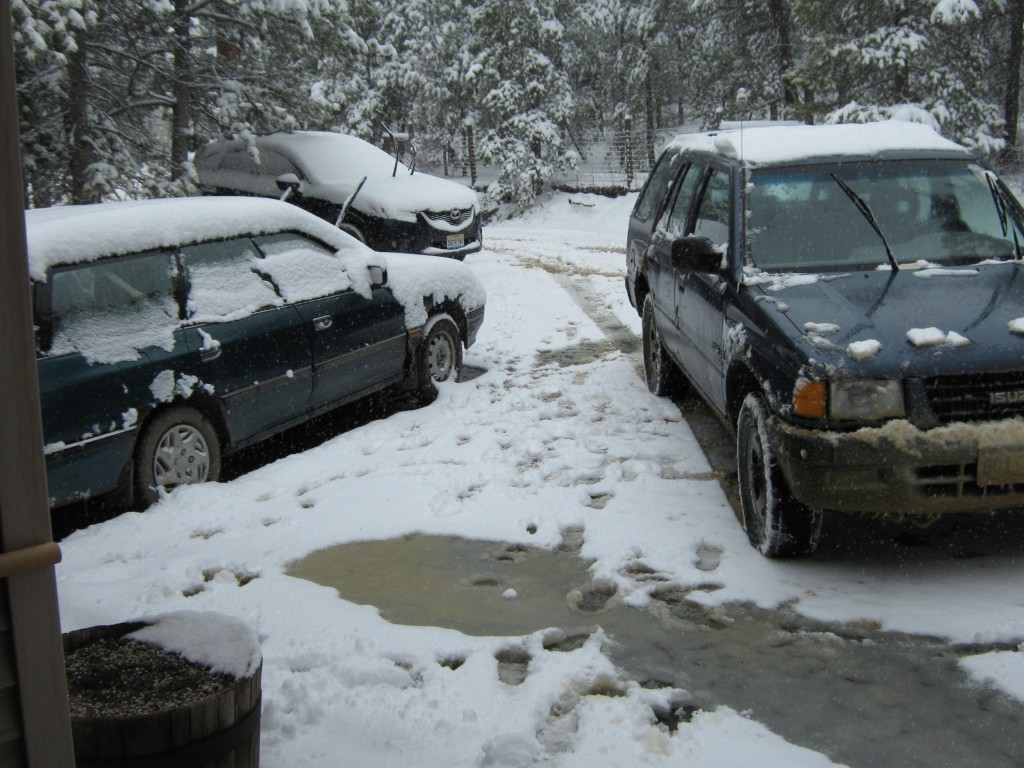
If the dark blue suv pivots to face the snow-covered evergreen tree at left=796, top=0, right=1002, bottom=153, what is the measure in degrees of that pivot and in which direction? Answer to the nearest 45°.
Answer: approximately 135° to its left

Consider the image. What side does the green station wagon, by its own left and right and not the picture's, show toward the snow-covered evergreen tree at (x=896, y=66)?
front

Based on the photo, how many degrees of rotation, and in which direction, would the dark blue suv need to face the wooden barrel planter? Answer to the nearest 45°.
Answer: approximately 90° to its right

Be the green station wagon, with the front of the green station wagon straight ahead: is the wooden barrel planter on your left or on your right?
on your right

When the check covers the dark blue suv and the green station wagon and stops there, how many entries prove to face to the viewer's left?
0

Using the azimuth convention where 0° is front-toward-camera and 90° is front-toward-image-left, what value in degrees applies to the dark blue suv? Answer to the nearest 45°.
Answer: approximately 315°

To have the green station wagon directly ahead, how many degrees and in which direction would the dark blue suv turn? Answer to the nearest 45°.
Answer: approximately 135° to its right

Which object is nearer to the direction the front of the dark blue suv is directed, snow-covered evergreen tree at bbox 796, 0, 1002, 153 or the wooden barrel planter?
the wooden barrel planter

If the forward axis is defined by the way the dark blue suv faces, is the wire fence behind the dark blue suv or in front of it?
behind

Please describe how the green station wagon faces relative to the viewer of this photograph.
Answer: facing away from the viewer and to the right of the viewer

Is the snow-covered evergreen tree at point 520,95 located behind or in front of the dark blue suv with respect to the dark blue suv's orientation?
behind
